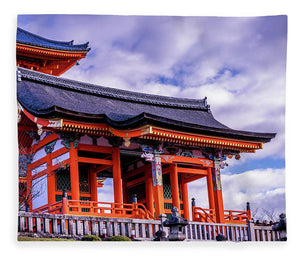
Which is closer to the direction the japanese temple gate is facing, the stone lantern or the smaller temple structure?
the stone lantern

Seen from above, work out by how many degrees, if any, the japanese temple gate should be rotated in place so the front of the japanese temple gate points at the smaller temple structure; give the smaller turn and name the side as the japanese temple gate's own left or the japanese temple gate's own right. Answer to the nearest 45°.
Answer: approximately 180°
